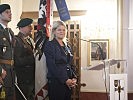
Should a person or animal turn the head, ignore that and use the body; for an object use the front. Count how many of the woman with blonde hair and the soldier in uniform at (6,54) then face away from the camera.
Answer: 0

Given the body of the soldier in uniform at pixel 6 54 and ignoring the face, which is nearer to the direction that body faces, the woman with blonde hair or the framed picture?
the woman with blonde hair

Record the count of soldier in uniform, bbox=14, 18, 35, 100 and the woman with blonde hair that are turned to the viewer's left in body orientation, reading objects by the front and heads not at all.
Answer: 0

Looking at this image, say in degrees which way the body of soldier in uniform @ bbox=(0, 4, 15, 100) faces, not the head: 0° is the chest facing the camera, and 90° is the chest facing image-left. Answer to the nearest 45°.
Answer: approximately 315°

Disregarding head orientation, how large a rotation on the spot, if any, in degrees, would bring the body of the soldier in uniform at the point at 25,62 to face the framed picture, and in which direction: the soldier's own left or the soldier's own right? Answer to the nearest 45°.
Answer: approximately 90° to the soldier's own left

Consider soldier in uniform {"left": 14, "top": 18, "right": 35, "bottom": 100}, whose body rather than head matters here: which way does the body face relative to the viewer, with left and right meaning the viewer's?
facing the viewer and to the right of the viewer

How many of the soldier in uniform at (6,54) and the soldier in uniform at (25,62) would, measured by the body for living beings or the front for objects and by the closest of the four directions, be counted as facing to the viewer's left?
0

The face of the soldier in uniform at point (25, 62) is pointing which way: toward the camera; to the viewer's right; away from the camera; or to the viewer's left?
to the viewer's right

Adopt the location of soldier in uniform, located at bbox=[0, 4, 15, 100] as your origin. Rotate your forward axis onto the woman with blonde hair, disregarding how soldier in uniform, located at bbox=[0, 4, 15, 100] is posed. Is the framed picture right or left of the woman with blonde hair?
left
